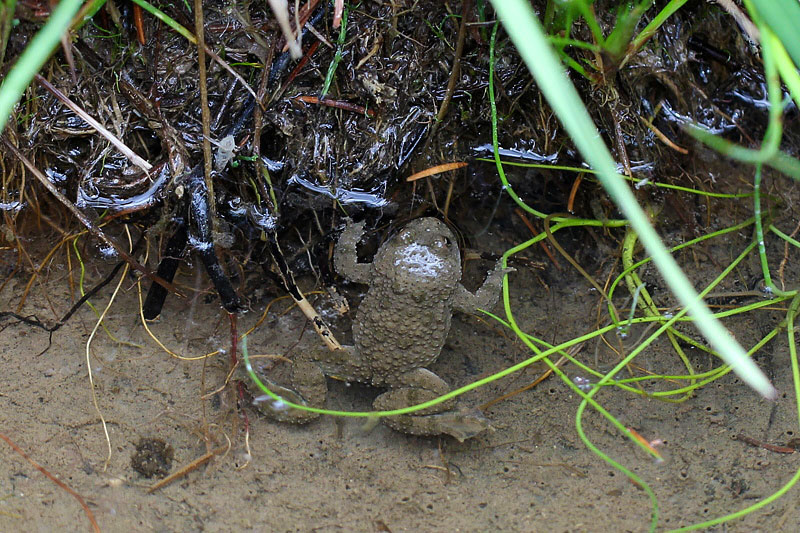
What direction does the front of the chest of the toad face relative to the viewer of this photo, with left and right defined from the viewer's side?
facing away from the viewer

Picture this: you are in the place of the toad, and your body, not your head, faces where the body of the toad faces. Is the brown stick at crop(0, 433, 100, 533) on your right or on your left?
on your left
